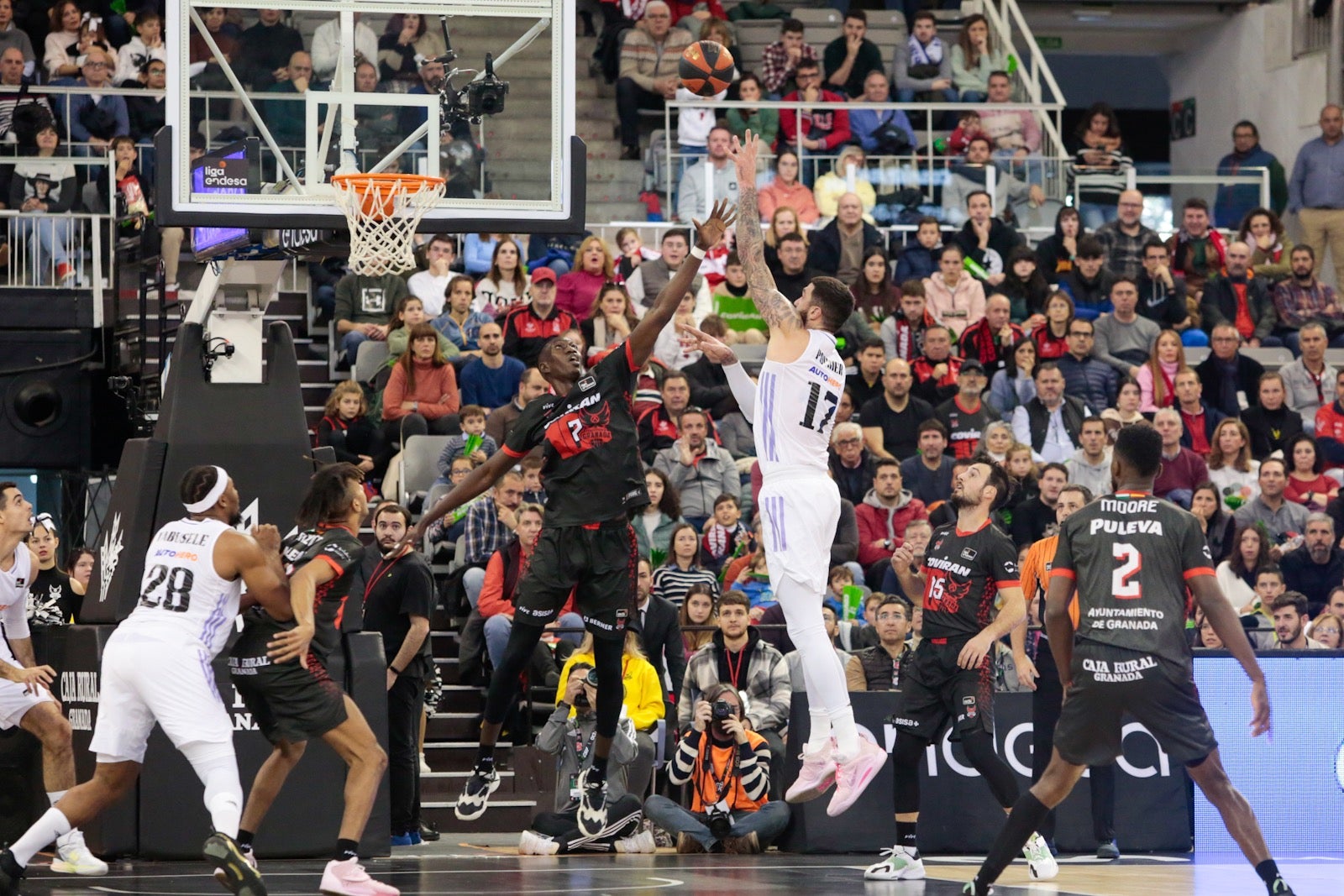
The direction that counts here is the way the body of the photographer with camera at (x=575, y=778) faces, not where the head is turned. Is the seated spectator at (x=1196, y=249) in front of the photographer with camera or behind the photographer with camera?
behind

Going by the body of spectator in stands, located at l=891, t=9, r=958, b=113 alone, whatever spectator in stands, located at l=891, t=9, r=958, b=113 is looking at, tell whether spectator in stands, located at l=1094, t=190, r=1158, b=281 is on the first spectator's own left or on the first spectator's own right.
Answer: on the first spectator's own left

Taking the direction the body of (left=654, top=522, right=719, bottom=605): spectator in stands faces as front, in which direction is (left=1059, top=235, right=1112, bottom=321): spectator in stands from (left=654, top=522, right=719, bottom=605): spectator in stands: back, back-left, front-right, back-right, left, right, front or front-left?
back-left

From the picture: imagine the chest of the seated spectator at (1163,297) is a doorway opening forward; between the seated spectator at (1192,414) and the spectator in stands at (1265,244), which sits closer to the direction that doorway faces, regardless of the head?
the seated spectator

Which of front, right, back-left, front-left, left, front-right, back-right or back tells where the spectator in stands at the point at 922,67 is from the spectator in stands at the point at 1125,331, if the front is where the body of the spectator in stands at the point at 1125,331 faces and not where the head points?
back-right

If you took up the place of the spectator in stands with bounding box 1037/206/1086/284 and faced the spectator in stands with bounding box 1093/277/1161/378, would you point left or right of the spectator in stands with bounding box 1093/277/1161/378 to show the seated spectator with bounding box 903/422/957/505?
right

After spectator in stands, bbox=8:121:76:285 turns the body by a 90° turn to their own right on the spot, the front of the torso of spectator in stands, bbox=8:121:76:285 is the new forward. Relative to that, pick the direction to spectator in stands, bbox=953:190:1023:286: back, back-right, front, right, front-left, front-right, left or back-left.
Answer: back

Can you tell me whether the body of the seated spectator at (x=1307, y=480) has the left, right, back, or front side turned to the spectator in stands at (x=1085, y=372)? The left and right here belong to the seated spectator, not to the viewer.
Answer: right

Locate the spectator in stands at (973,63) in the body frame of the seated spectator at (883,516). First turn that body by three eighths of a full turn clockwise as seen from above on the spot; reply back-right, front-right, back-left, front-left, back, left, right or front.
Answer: front-right

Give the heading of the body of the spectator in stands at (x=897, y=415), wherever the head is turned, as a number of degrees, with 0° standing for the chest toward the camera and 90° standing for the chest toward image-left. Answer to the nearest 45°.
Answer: approximately 0°
